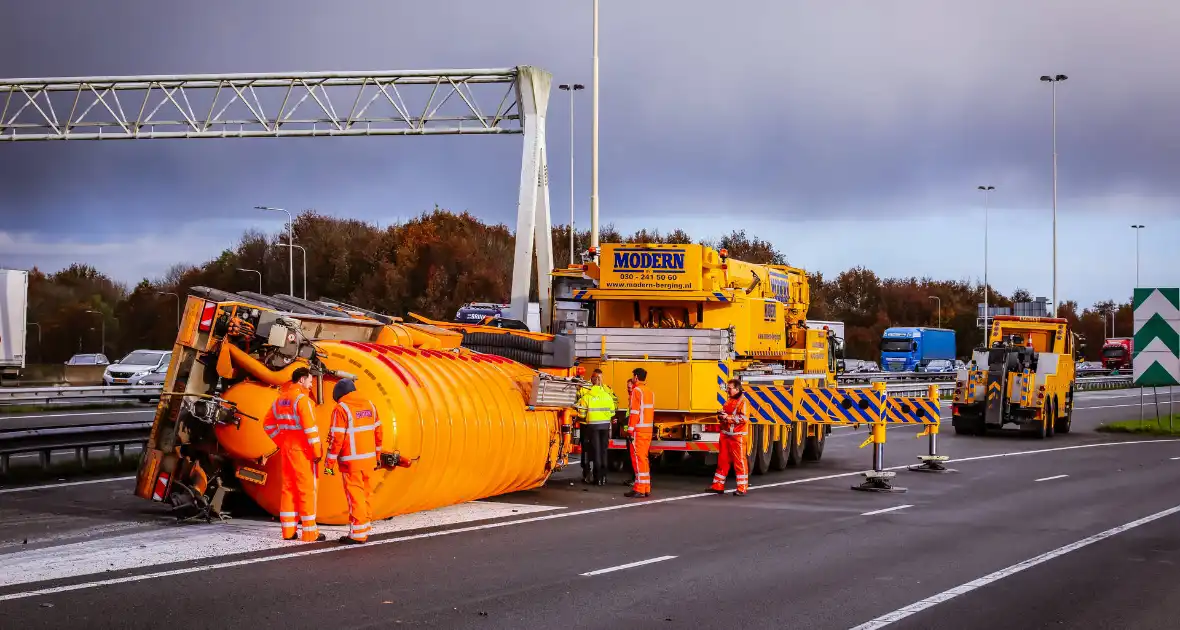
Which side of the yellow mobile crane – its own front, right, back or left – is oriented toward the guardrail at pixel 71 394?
left

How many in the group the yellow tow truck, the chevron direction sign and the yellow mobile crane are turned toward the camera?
1

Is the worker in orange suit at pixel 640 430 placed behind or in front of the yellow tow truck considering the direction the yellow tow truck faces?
behind

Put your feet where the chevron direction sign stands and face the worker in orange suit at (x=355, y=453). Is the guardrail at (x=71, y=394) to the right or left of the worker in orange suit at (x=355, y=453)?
right

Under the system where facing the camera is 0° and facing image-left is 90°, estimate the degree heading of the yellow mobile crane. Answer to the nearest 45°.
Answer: approximately 225°

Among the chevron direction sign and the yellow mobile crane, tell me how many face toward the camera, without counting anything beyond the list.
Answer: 1

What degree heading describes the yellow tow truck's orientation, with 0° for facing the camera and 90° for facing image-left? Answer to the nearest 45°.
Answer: approximately 225°

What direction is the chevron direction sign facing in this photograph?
toward the camera

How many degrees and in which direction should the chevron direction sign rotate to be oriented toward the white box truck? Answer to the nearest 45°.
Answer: approximately 90° to its right

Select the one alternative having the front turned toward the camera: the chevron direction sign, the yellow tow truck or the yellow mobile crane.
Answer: the chevron direction sign

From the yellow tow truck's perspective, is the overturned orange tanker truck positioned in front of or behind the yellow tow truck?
behind

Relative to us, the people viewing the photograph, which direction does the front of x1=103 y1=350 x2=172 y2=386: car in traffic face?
facing the viewer and to the left of the viewer

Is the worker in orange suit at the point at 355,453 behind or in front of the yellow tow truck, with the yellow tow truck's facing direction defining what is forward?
behind

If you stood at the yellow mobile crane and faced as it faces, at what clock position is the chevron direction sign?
The chevron direction sign is roughly at 12 o'clock from the yellow mobile crane.
